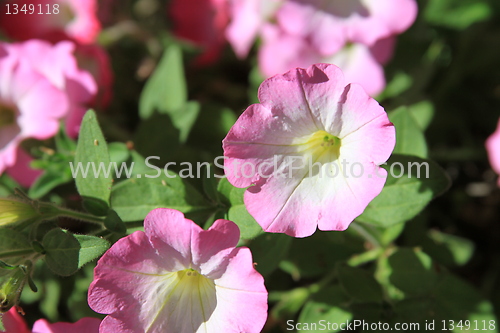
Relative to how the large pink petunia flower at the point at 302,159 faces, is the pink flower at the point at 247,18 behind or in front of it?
behind

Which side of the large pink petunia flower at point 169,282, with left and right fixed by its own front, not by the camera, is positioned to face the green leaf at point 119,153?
back

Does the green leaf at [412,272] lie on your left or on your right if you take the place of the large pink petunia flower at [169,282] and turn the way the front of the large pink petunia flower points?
on your left

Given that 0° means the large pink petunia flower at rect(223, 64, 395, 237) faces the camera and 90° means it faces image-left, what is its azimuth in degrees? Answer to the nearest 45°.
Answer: approximately 0°

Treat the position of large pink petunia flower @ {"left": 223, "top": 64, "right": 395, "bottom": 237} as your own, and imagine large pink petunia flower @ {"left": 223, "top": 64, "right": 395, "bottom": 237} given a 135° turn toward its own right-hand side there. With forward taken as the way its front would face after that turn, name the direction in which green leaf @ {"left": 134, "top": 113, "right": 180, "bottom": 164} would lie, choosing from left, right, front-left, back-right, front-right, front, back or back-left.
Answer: front

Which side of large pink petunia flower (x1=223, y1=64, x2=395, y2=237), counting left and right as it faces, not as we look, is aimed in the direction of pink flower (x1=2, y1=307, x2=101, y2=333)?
right

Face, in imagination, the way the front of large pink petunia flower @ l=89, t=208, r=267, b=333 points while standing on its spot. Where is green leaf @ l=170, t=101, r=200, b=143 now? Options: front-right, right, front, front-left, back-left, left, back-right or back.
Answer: back

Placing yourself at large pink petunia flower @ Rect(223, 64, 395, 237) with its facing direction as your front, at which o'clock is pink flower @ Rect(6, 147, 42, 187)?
The pink flower is roughly at 4 o'clock from the large pink petunia flower.

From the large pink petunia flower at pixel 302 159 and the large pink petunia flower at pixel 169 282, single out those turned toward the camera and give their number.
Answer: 2

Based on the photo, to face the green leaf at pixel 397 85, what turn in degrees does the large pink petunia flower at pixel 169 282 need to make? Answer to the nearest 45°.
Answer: approximately 135° to its left

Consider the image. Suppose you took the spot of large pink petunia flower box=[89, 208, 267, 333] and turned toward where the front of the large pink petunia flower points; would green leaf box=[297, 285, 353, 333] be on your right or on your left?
on your left

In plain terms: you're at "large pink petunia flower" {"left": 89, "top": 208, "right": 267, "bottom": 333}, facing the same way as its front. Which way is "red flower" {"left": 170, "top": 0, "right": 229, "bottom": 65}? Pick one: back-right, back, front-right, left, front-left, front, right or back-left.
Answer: back
